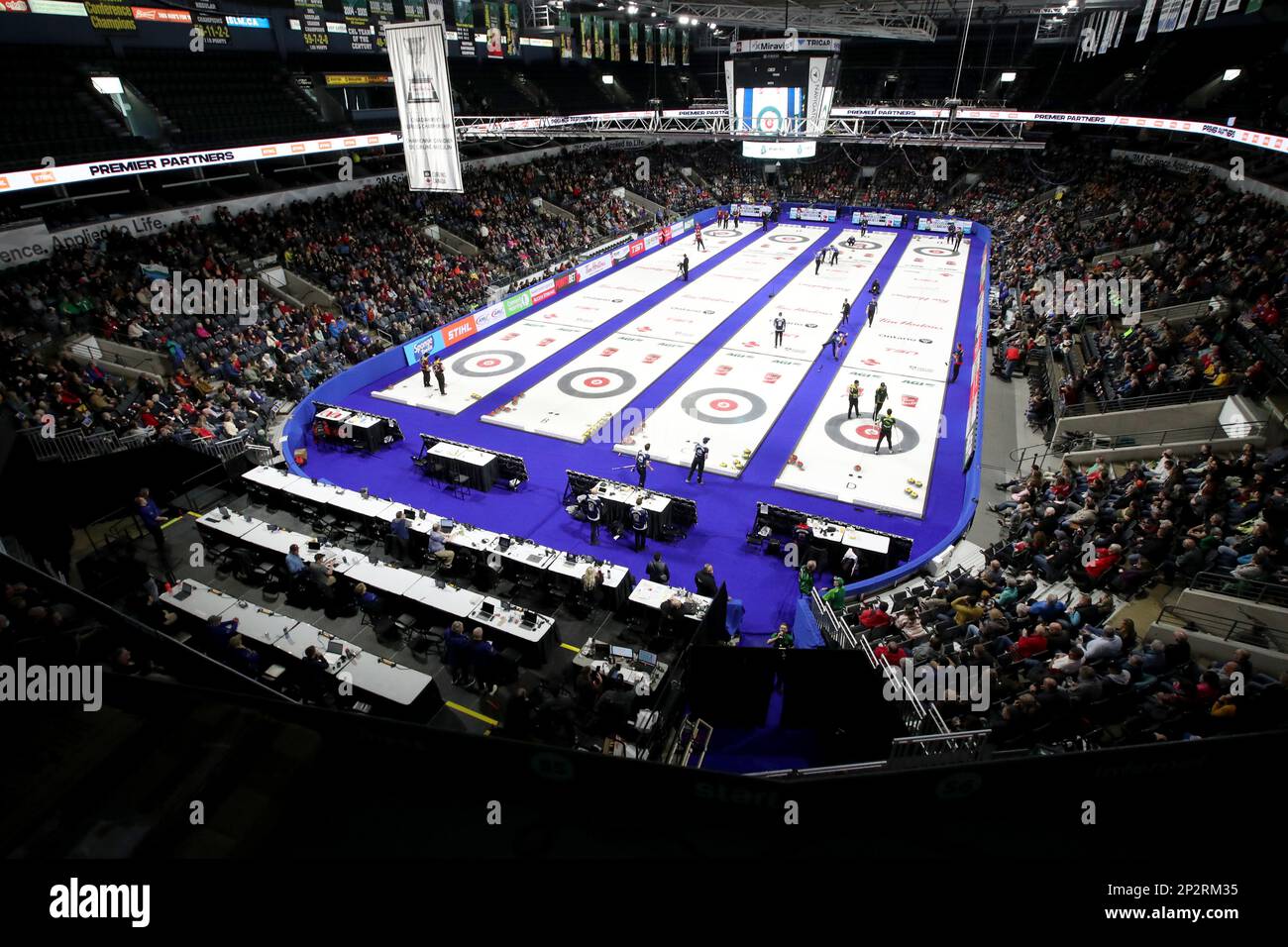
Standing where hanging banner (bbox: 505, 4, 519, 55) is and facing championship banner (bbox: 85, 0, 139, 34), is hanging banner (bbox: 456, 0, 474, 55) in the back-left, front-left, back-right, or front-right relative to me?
front-right

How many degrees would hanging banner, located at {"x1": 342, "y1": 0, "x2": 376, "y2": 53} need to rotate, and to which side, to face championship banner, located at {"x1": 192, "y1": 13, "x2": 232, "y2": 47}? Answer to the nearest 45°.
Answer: approximately 135° to its right

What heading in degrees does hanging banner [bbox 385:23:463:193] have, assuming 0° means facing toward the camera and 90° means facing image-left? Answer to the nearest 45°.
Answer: approximately 0°

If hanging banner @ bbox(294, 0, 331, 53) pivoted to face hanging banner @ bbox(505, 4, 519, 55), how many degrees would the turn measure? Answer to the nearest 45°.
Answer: approximately 90° to its left

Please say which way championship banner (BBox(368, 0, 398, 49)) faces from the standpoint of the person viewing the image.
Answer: facing the viewer

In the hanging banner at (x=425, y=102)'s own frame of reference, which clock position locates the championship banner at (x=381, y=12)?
The championship banner is roughly at 6 o'clock from the hanging banner.

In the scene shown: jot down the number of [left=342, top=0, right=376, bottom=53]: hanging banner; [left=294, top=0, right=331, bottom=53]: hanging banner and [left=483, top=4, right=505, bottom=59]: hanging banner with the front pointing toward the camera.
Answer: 3

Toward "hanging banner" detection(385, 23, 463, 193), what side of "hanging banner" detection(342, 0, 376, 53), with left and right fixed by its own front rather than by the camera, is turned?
front

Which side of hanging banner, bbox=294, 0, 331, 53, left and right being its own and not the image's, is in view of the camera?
front

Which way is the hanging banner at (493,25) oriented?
toward the camera

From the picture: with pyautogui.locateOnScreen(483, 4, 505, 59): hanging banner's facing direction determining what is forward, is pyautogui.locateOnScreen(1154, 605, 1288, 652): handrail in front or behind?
in front

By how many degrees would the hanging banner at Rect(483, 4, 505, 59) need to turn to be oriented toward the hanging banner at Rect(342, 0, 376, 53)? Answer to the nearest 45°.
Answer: approximately 45° to its right

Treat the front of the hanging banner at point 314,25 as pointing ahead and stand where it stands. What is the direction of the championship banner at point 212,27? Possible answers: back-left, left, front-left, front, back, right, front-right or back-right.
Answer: back-right

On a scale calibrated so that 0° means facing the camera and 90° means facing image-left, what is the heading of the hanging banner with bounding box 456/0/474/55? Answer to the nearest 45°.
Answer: approximately 0°

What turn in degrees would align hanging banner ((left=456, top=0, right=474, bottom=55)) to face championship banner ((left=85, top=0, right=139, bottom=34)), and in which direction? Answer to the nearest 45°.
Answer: approximately 45° to its right

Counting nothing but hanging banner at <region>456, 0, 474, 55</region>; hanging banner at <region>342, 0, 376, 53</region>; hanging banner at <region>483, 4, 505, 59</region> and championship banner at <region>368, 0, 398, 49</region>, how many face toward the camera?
4
